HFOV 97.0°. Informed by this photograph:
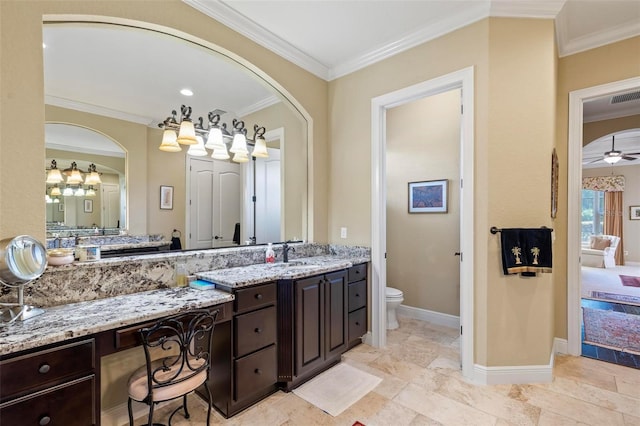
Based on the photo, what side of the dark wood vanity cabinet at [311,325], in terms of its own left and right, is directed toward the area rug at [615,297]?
left

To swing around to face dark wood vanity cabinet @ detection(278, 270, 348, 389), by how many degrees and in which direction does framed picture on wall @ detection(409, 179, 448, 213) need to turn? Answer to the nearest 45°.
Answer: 0° — it already faces it

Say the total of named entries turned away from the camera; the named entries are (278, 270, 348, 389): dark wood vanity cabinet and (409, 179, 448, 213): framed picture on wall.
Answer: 0

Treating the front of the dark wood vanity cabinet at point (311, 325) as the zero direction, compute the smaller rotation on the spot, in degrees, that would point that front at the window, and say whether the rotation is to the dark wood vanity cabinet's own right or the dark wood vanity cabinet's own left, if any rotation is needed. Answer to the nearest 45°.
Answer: approximately 90° to the dark wood vanity cabinet's own left

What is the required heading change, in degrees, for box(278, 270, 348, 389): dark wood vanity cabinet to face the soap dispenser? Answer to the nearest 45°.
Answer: approximately 180°

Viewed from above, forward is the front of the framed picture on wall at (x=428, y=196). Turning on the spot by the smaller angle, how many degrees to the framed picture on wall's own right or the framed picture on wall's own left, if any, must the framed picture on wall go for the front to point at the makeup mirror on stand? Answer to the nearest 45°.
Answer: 0° — it already faces it

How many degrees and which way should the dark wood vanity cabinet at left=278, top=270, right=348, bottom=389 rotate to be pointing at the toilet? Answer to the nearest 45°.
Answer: approximately 90° to its left

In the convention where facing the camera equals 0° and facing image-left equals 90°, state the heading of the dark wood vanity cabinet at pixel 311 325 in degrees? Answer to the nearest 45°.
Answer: approximately 315°

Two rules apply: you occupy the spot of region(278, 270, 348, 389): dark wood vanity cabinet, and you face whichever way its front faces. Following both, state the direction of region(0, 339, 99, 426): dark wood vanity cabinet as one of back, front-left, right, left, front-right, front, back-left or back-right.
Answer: right

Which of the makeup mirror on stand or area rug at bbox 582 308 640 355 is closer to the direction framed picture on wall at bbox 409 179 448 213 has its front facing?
the makeup mirror on stand

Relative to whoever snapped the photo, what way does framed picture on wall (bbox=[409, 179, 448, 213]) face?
facing the viewer and to the left of the viewer

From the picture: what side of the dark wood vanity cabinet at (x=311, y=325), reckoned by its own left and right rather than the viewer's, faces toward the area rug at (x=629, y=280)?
left

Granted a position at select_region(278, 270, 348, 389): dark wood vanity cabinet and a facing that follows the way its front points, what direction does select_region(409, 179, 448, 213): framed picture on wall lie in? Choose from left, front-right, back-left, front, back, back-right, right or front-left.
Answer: left
